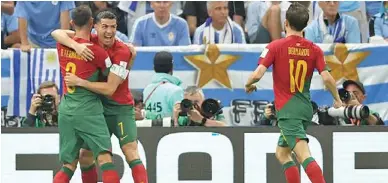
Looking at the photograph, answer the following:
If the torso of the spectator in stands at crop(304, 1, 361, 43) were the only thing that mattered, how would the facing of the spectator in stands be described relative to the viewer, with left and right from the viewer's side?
facing the viewer

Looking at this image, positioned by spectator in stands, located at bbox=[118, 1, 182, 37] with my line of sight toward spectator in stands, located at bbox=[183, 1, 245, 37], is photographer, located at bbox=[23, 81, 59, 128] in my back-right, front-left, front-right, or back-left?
back-right

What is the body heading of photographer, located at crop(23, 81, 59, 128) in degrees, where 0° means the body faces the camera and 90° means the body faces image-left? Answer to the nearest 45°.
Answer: approximately 0°

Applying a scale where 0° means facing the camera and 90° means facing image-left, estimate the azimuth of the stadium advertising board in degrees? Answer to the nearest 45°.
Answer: approximately 0°

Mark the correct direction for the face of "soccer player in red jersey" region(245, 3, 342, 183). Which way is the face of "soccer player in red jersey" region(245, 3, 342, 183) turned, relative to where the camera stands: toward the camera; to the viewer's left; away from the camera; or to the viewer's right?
away from the camera
